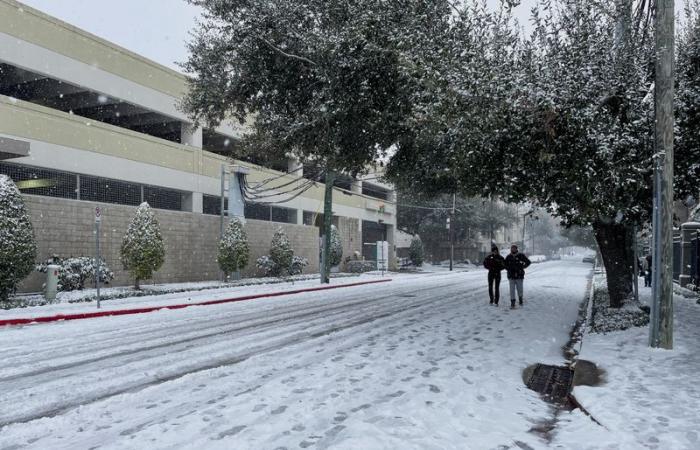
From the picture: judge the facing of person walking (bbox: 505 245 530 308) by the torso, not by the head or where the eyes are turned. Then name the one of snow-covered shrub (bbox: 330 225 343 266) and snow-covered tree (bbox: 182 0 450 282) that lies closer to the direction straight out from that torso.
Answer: the snow-covered tree

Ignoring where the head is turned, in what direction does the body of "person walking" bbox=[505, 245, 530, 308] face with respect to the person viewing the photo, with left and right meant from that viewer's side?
facing the viewer

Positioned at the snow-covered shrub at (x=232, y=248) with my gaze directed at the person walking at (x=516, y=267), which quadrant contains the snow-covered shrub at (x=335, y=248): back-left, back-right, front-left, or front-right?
back-left

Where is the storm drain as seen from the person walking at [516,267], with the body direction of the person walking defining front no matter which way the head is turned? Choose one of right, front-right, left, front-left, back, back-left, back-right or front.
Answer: front

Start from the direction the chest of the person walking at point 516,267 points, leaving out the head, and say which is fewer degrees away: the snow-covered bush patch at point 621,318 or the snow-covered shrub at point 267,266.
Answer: the snow-covered bush patch

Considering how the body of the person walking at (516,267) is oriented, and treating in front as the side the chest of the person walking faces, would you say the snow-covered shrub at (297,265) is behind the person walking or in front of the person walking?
behind

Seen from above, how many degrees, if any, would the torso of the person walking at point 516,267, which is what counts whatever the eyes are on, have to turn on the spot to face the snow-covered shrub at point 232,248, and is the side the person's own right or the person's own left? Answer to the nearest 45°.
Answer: approximately 135° to the person's own right

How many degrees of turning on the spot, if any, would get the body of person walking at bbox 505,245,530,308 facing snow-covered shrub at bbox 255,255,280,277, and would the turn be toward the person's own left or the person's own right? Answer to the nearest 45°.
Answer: approximately 135° to the person's own right

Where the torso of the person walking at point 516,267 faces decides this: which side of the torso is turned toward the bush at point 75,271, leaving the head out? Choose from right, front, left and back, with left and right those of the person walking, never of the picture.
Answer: right

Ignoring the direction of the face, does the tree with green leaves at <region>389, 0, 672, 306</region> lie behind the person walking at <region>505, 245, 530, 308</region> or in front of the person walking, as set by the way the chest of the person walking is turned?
in front

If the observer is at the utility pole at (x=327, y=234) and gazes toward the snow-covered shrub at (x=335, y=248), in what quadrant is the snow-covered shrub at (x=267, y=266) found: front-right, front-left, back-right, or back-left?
front-left

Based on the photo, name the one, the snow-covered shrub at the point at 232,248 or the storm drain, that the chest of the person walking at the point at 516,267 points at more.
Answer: the storm drain
